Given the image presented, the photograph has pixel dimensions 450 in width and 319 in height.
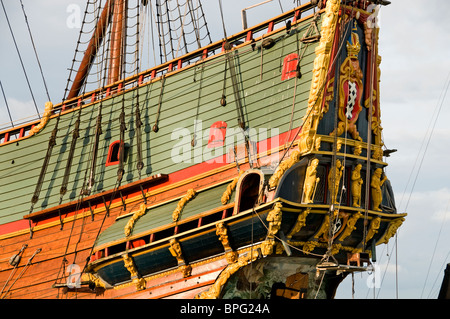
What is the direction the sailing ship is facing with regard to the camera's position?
facing away from the viewer and to the left of the viewer
